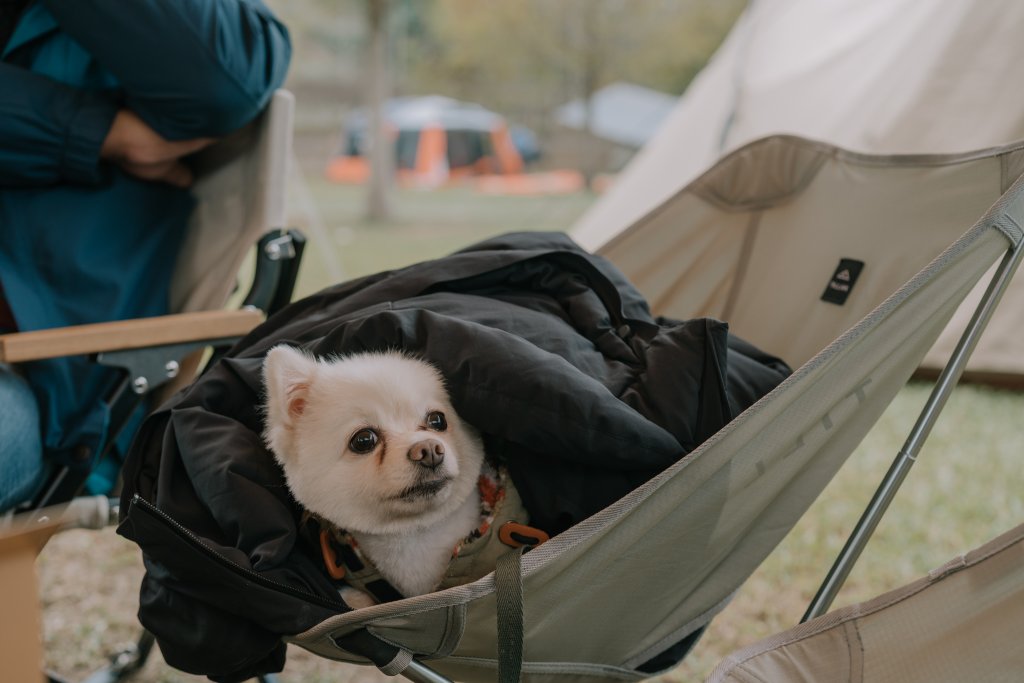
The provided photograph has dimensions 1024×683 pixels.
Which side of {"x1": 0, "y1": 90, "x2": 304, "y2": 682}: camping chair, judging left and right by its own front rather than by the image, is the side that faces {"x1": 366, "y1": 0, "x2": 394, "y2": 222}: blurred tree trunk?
right

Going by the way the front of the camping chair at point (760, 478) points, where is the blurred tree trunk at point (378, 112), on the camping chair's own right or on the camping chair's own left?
on the camping chair's own right

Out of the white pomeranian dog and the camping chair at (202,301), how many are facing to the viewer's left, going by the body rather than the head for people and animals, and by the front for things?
1

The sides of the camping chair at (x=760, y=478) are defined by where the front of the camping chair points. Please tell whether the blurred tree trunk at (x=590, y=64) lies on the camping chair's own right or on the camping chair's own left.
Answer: on the camping chair's own right

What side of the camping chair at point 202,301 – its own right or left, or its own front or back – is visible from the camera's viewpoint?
left

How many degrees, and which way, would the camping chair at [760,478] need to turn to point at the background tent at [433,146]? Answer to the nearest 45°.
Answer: approximately 135° to its right

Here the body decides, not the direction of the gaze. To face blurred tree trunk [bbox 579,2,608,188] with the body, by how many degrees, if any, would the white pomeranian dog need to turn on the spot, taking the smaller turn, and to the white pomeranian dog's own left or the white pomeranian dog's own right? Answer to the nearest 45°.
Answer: approximately 135° to the white pomeranian dog's own left

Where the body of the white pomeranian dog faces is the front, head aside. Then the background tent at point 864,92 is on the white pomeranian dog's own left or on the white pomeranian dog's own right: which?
on the white pomeranian dog's own left

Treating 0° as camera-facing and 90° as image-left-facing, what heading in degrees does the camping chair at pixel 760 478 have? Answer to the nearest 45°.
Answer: approximately 45°
